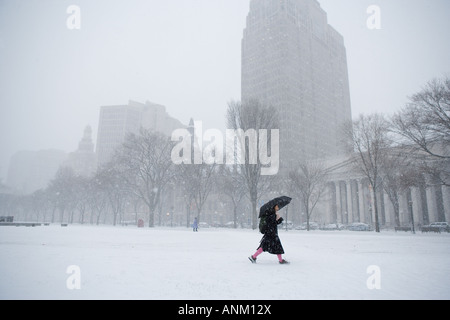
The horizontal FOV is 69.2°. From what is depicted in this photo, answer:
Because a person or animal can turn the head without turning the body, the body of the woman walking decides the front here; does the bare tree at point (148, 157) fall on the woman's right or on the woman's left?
on the woman's left

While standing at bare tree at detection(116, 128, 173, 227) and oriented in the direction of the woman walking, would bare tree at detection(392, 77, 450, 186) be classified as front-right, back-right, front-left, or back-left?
front-left

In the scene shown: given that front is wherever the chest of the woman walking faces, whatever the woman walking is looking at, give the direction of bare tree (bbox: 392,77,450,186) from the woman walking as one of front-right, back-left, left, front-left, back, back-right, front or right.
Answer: front-left

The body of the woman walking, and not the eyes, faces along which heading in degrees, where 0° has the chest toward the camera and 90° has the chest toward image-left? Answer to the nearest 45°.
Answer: approximately 270°

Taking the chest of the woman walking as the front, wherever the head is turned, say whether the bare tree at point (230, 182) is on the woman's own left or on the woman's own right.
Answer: on the woman's own left

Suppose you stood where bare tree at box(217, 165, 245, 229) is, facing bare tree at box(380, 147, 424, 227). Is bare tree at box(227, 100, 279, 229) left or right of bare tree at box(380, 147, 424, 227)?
right

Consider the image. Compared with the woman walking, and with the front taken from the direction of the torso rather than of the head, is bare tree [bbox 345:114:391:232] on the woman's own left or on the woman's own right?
on the woman's own left

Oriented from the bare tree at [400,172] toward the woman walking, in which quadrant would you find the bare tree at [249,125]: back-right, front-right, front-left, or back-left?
front-right

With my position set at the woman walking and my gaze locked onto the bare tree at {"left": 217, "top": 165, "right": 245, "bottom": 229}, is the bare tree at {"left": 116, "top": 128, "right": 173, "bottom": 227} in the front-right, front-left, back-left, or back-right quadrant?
front-left
